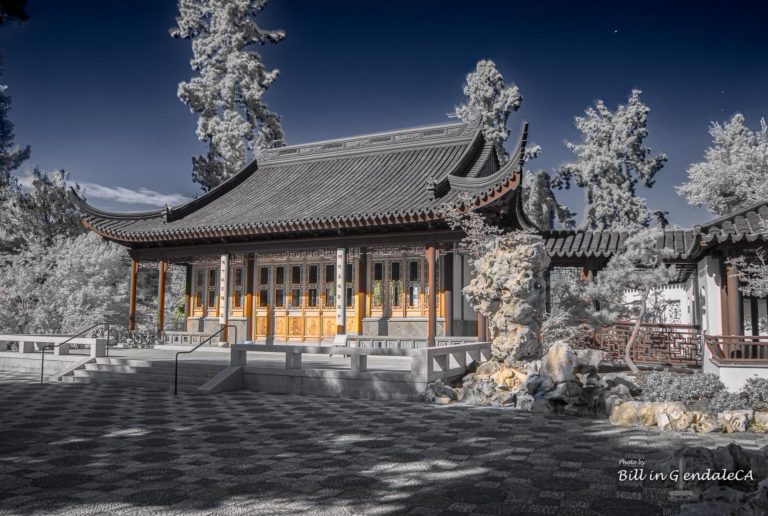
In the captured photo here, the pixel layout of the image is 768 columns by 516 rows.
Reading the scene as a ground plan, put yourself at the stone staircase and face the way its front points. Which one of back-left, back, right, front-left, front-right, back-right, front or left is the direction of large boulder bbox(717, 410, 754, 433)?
left

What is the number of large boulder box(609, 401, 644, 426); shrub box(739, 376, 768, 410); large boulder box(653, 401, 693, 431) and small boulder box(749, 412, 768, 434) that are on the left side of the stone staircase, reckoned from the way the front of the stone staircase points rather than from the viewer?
4

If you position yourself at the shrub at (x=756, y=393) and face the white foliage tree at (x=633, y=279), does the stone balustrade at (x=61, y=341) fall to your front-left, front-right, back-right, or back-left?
front-left

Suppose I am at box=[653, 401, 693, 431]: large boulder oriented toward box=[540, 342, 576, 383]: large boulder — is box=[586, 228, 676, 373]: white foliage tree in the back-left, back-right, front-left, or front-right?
front-right

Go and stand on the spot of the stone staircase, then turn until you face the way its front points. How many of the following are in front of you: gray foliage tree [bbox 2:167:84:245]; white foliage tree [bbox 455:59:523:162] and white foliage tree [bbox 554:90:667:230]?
0

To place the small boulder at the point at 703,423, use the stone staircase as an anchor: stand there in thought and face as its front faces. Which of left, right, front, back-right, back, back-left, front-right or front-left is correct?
left

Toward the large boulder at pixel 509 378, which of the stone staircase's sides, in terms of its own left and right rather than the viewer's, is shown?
left

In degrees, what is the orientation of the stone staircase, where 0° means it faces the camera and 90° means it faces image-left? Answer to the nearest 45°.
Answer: approximately 45°

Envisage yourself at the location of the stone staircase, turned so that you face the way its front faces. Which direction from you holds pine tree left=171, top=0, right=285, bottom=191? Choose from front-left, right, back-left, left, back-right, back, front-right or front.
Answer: back-right

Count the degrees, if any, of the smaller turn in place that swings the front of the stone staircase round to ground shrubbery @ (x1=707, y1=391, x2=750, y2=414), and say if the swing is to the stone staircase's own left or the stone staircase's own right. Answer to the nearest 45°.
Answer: approximately 90° to the stone staircase's own left

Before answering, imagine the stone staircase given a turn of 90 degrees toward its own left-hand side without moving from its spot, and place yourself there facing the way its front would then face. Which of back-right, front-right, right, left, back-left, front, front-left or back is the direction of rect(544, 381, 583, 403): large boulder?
front

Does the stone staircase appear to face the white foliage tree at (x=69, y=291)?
no

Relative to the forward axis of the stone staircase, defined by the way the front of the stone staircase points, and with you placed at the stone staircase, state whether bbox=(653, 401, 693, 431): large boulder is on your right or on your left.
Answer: on your left

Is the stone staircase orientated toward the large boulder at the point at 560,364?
no

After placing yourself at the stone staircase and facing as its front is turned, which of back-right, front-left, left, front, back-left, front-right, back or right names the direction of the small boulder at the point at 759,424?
left

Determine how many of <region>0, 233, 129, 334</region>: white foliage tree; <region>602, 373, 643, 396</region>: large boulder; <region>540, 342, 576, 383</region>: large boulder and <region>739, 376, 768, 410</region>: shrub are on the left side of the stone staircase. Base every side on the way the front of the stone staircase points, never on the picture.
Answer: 3

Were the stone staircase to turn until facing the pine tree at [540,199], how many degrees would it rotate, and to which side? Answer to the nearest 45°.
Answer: approximately 180°
